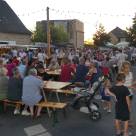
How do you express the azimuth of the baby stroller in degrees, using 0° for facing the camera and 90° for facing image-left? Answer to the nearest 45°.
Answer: approximately 90°

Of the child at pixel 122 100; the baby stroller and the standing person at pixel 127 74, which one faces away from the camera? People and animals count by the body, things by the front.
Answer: the child

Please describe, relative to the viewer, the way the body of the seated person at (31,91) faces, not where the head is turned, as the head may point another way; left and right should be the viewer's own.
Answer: facing away from the viewer

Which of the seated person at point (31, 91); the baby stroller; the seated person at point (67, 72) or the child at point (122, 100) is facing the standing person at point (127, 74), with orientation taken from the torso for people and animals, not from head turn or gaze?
the child

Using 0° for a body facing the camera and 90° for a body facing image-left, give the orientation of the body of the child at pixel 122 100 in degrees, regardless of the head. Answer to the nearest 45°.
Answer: approximately 180°
